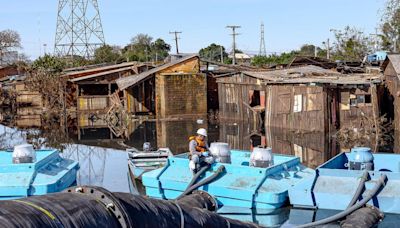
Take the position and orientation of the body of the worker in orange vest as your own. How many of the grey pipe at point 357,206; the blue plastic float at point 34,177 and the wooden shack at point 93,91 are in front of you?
1

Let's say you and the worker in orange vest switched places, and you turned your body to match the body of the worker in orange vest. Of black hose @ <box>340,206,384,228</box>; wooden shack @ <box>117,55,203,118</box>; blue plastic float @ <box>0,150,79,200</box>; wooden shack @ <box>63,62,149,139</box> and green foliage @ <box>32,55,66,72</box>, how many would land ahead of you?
1

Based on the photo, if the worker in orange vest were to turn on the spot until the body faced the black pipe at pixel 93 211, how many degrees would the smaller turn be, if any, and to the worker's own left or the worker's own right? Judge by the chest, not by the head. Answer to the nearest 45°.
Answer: approximately 45° to the worker's own right

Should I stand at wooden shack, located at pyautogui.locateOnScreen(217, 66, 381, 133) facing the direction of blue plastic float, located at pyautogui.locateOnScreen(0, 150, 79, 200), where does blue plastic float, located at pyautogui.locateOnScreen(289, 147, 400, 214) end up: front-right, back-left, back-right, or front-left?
front-left

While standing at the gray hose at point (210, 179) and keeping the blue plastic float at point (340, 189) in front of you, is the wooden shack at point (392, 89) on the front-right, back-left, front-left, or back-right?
front-left

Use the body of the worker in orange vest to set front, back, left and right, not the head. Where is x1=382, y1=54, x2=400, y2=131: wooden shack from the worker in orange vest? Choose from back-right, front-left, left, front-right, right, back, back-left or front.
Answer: left

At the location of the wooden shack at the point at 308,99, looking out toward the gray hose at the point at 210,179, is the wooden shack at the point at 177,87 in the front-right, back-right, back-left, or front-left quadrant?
back-right

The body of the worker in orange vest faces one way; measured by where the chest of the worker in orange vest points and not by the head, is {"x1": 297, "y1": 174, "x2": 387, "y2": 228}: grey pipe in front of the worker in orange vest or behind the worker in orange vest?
in front

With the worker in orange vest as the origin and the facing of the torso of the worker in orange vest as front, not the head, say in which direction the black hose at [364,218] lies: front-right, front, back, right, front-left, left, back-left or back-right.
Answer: front

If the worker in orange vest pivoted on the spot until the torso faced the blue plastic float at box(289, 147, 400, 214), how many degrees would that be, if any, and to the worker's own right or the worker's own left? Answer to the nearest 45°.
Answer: approximately 45° to the worker's own left
